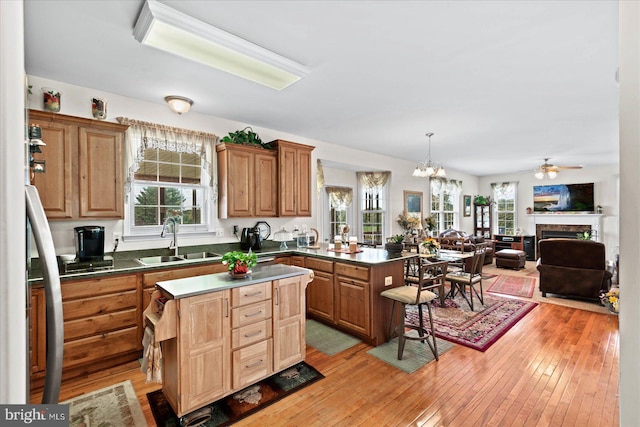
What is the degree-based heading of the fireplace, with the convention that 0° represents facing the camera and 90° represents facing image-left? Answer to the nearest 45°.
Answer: approximately 0°

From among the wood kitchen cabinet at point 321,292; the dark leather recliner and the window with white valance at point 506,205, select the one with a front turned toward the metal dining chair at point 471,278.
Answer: the window with white valance

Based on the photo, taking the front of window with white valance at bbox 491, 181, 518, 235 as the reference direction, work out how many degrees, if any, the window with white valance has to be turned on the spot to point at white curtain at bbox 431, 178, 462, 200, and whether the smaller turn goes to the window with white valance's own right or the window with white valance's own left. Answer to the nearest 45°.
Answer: approximately 45° to the window with white valance's own right

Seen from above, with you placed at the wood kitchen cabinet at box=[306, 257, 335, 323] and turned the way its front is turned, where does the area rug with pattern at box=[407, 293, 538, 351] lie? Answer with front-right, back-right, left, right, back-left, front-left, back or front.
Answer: back-left

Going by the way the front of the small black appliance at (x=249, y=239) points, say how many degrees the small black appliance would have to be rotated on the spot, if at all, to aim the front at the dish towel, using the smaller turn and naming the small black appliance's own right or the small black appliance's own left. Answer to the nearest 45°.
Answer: approximately 45° to the small black appliance's own right

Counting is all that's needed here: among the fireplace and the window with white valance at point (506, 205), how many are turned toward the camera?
2

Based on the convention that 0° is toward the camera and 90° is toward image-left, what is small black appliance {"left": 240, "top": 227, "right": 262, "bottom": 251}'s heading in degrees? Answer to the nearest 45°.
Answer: approximately 315°

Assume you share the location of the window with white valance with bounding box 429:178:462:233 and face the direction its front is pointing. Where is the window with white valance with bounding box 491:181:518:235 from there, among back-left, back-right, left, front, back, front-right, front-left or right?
left
